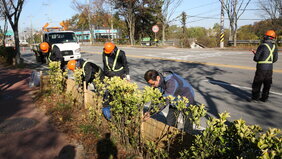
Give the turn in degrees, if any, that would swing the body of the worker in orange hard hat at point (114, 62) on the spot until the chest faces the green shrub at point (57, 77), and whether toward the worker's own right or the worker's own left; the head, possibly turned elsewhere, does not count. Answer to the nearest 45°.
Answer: approximately 90° to the worker's own right

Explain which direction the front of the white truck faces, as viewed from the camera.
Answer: facing the viewer and to the right of the viewer

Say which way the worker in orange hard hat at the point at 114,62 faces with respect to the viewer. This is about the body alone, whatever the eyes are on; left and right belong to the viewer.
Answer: facing the viewer and to the left of the viewer

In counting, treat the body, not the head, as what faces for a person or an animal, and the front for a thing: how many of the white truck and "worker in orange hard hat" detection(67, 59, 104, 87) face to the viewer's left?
1

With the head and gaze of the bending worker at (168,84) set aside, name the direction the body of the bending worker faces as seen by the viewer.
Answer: to the viewer's left

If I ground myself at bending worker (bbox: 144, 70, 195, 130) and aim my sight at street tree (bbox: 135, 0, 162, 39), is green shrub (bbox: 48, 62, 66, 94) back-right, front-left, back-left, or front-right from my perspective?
front-left

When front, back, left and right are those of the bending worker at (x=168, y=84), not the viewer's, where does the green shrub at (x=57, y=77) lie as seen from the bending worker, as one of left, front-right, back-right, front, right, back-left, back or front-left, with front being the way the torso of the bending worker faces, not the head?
front-right

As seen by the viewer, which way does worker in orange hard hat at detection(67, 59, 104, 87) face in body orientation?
to the viewer's left

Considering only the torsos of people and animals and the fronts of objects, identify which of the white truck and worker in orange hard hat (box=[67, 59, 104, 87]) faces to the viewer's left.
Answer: the worker in orange hard hat

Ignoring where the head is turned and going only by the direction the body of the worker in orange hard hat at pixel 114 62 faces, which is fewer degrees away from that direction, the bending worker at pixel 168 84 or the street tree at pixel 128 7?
the bending worker

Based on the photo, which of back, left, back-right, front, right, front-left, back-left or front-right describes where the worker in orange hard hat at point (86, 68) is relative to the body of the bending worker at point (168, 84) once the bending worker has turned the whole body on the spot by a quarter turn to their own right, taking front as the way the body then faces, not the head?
front-left

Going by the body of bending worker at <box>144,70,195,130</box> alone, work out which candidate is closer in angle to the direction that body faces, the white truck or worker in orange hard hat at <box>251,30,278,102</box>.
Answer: the white truck
